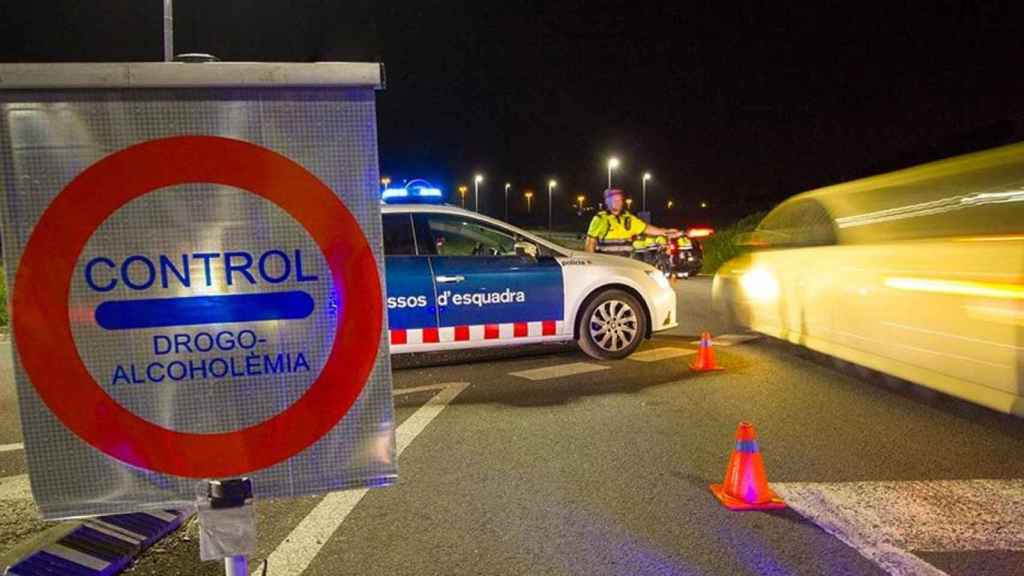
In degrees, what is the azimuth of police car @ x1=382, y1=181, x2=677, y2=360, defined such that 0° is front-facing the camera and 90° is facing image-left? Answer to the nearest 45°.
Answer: approximately 270°

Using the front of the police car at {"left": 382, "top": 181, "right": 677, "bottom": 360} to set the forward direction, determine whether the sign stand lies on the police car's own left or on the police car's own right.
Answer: on the police car's own right

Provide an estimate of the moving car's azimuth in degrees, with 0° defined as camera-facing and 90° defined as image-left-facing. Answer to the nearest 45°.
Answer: approximately 135°

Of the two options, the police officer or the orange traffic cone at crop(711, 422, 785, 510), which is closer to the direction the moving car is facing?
the police officer

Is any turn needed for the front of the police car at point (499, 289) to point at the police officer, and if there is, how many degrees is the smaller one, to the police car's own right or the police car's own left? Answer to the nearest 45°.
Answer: approximately 45° to the police car's own left
